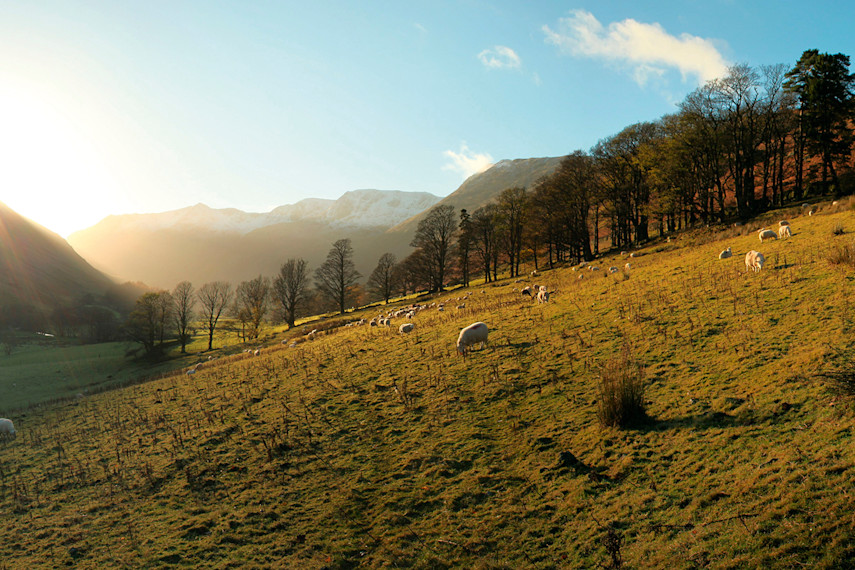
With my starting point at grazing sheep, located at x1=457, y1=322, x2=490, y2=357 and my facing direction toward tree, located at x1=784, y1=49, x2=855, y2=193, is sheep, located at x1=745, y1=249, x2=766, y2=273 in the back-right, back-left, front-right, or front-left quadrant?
front-right

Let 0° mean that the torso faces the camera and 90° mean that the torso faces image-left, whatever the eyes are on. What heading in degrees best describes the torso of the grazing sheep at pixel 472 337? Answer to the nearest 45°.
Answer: approximately 45°

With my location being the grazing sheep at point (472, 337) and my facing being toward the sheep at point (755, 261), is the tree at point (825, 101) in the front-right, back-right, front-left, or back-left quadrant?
front-left

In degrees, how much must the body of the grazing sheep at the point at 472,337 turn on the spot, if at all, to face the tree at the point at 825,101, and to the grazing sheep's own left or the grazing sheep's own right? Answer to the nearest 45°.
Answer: approximately 180°

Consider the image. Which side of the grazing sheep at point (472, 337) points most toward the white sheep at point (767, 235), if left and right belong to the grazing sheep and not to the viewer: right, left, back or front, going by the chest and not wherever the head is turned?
back

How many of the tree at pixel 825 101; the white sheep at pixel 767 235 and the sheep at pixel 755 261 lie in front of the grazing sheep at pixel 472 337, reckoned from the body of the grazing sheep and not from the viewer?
0
